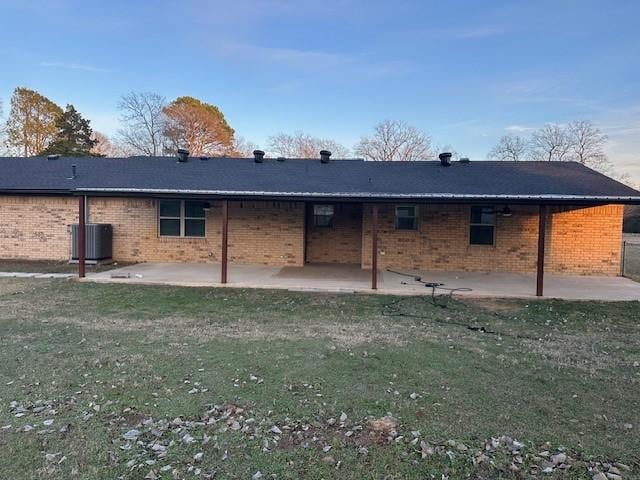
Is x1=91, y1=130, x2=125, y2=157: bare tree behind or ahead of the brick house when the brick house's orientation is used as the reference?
ahead

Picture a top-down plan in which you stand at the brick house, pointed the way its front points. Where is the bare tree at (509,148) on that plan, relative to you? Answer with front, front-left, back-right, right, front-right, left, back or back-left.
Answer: front-right

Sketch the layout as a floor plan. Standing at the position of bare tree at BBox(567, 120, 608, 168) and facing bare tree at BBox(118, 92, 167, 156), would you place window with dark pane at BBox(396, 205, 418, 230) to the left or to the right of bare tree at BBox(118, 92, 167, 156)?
left

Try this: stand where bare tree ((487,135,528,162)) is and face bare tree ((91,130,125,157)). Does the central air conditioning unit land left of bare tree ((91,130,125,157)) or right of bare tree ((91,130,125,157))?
left

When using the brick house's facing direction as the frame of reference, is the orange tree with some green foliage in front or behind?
in front

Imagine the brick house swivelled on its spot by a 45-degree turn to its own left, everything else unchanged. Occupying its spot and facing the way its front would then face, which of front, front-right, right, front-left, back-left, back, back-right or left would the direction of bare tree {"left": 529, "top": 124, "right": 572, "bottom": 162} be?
right

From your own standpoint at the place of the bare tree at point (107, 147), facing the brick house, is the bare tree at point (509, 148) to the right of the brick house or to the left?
left

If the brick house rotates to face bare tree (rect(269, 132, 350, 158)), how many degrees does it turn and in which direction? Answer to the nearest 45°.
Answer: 0° — it already faces it

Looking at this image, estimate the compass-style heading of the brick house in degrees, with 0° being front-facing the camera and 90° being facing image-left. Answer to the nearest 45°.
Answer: approximately 180°

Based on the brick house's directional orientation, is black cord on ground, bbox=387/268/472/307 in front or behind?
behind

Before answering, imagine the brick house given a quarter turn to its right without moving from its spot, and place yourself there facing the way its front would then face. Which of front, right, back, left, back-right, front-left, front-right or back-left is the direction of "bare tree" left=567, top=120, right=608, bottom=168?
front-left

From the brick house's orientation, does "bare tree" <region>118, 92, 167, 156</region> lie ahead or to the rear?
ahead
